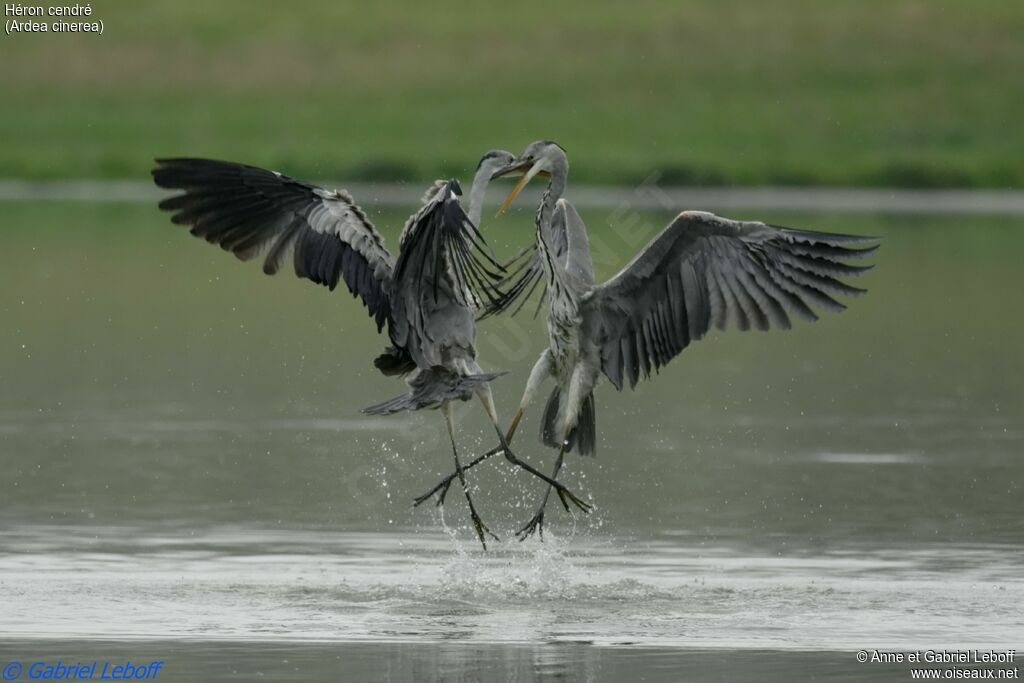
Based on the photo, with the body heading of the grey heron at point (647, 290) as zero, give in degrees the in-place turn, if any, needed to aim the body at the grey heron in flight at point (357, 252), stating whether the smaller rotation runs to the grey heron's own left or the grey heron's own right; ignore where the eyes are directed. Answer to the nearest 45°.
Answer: approximately 45° to the grey heron's own right

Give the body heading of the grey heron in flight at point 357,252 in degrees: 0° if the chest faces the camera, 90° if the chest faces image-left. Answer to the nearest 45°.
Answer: approximately 225°

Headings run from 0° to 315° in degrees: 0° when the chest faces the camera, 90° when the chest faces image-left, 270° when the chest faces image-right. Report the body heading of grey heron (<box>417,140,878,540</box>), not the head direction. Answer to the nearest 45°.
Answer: approximately 45°

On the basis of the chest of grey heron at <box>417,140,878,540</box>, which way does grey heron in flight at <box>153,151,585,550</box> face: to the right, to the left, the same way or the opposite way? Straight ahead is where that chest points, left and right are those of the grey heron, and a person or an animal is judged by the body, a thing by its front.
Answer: the opposite way
